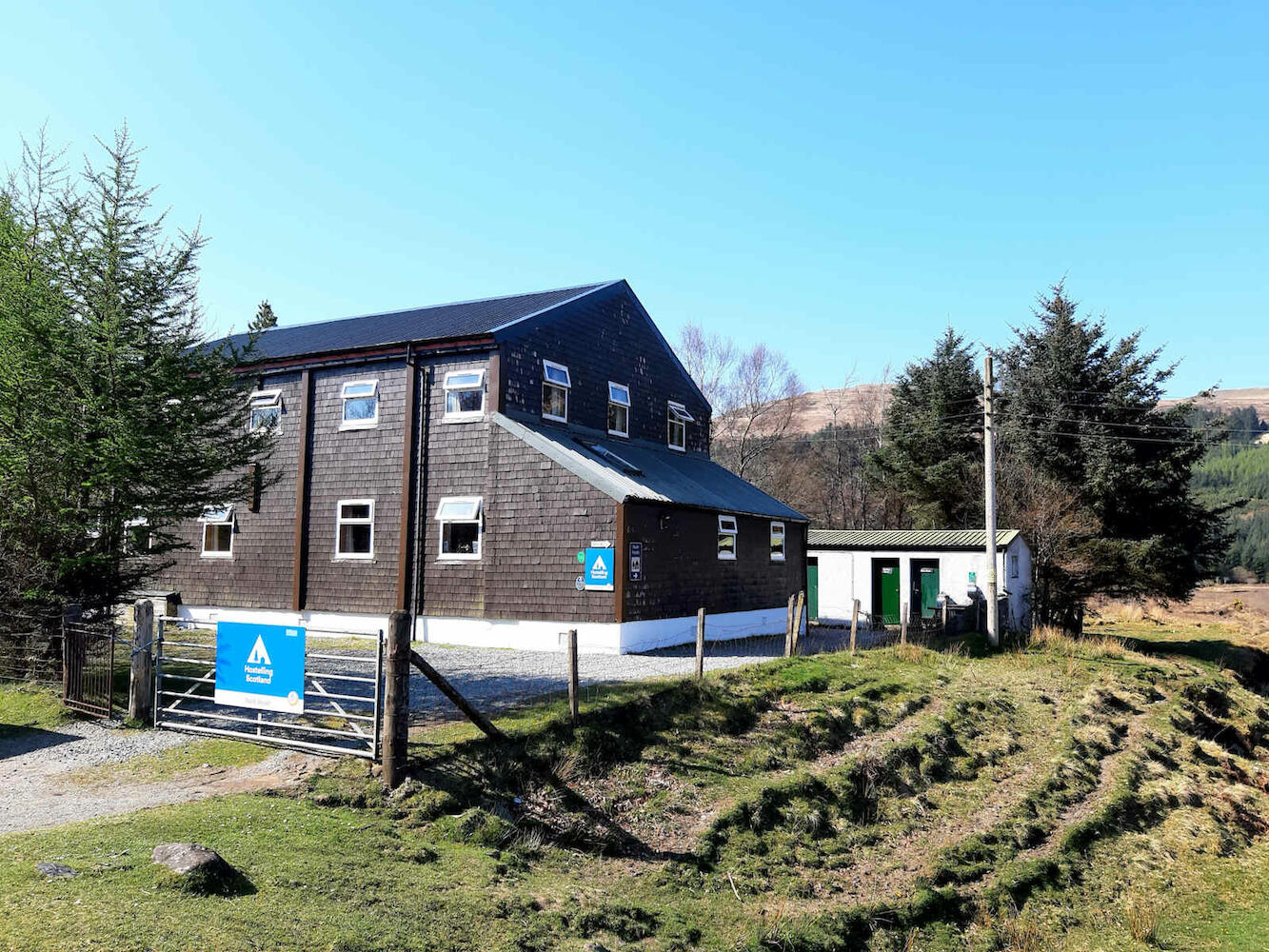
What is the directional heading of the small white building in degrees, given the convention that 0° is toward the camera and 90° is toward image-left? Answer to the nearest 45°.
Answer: approximately 0°

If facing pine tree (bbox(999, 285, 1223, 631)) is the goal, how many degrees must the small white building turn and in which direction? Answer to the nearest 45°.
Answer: approximately 135° to its left

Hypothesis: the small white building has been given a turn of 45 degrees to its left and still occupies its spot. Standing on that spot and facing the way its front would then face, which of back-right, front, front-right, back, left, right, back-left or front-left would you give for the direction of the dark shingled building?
right

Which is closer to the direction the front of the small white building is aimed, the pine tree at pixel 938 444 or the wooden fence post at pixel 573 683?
the wooden fence post

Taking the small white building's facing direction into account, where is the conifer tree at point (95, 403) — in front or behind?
in front

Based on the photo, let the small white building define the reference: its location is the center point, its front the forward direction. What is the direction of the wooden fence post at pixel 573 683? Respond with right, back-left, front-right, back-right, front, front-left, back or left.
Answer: front

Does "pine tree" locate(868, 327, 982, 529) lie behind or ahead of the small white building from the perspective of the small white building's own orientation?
behind

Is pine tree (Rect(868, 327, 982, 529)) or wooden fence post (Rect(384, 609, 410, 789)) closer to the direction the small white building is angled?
the wooden fence post

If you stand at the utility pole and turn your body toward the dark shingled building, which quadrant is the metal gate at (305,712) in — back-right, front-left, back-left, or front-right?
front-left

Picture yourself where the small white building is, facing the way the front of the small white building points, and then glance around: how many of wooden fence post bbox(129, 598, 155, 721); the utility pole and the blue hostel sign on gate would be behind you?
0

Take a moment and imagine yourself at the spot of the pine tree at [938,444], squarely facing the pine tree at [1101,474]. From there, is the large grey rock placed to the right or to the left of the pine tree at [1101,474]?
right

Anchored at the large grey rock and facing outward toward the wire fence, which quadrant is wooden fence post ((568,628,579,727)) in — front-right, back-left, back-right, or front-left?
front-right

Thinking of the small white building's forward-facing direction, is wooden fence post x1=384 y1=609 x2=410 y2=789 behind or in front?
in front

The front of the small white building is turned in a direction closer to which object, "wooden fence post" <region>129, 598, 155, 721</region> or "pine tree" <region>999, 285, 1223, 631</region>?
the wooden fence post

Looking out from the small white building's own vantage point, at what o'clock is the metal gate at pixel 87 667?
The metal gate is roughly at 1 o'clock from the small white building.

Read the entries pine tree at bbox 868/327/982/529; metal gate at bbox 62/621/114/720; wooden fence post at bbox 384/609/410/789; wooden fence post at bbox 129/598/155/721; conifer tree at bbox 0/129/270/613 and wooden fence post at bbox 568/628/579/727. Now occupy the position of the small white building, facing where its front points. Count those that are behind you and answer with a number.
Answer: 1

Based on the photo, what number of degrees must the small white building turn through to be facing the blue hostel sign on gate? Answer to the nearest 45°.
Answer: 0° — it already faces it

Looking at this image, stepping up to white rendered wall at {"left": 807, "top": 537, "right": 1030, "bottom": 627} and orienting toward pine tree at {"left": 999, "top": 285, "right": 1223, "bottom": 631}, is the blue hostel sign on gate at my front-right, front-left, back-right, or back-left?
back-right
